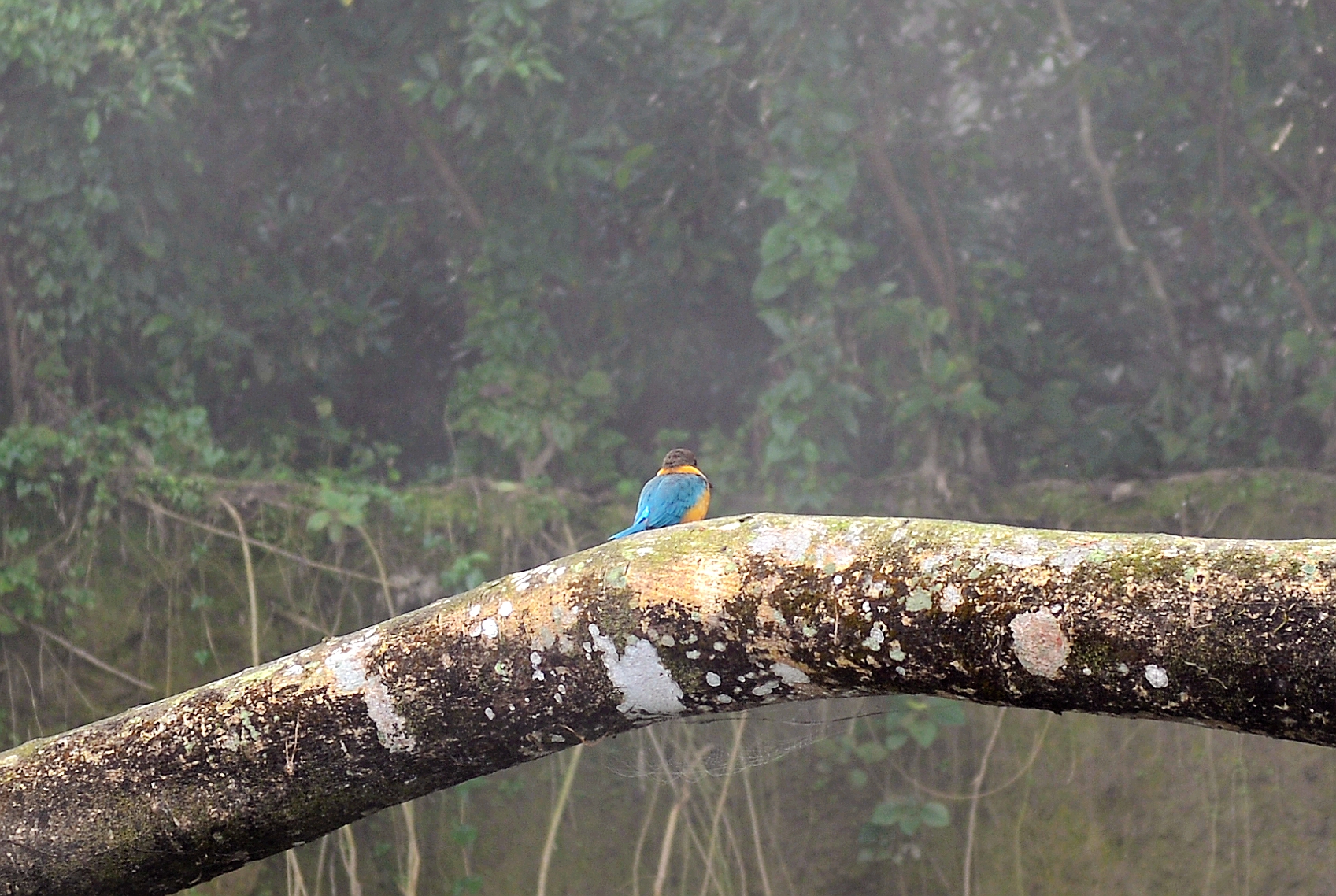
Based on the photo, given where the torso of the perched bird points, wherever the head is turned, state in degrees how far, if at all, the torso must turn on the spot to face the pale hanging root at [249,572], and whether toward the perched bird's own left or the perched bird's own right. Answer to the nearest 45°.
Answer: approximately 90° to the perched bird's own left

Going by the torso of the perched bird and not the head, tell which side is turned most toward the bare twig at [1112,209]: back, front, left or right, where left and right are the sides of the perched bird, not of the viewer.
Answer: front

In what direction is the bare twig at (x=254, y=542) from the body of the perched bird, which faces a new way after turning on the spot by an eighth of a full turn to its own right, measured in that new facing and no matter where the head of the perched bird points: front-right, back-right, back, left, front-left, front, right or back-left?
back-left

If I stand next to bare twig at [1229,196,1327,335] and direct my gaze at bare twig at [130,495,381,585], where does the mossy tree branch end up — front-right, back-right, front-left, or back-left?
front-left

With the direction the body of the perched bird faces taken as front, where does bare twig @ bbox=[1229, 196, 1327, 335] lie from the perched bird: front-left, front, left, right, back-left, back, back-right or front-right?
front

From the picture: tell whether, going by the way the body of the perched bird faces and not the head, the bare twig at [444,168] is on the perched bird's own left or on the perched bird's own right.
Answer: on the perched bird's own left

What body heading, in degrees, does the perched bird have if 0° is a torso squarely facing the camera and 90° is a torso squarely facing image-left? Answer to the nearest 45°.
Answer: approximately 225°

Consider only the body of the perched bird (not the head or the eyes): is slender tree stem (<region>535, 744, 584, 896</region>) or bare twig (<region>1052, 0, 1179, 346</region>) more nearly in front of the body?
the bare twig

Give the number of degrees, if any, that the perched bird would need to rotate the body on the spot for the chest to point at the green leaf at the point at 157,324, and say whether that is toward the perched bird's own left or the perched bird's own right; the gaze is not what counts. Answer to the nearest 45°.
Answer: approximately 90° to the perched bird's own left
